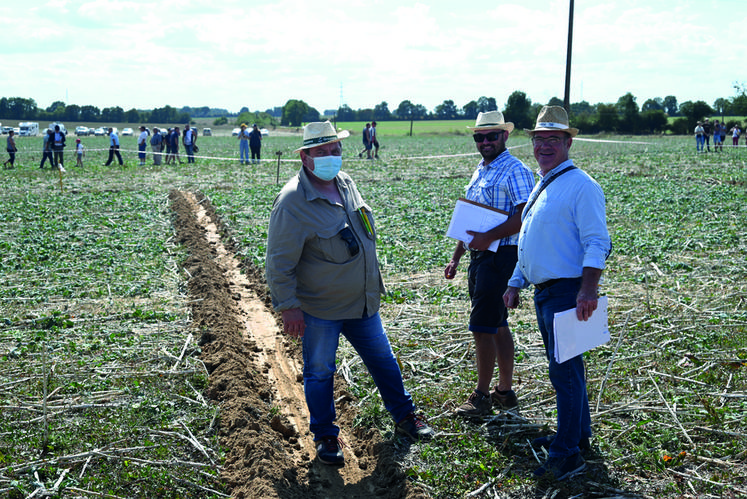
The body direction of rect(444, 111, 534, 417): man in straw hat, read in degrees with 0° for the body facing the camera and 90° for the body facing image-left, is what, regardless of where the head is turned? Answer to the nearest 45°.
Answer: approximately 45°

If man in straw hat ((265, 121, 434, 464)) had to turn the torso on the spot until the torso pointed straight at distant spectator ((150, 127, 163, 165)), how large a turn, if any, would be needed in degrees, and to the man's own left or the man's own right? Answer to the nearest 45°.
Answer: approximately 135° to the man's own left

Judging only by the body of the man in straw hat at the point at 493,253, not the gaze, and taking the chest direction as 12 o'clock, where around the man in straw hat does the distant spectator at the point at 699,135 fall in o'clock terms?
The distant spectator is roughly at 5 o'clock from the man in straw hat.

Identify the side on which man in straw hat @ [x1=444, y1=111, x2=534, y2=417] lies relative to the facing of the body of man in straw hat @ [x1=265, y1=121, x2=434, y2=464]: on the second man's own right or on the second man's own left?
on the second man's own left

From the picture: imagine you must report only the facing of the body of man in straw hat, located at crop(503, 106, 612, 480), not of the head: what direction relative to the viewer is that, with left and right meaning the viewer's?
facing the viewer and to the left of the viewer

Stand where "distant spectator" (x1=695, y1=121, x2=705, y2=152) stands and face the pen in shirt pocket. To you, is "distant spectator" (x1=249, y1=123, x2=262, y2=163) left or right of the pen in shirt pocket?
right

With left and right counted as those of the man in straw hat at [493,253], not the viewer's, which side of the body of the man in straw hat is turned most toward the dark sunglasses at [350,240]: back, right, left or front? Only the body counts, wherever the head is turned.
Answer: front

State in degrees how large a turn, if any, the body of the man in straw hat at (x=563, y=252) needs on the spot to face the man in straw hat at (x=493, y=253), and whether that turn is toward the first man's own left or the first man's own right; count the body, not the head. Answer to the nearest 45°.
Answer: approximately 90° to the first man's own right

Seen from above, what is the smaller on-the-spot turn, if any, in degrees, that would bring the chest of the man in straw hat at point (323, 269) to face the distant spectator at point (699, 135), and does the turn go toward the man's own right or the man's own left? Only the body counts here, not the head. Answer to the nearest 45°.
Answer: approximately 90° to the man's own left

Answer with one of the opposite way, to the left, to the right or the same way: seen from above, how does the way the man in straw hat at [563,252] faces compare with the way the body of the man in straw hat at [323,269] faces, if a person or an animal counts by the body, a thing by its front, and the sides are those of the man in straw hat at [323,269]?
to the right

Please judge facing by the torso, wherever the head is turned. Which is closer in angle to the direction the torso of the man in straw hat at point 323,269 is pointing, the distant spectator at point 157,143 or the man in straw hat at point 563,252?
the man in straw hat

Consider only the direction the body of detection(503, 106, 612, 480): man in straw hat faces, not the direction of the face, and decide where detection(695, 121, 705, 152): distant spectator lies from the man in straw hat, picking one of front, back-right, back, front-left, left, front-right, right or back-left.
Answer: back-right

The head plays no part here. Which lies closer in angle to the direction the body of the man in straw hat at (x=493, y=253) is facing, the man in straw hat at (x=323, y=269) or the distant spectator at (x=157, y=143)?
the man in straw hat

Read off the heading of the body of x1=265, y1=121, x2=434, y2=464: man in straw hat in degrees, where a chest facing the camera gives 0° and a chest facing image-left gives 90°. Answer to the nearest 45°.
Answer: approximately 315°
